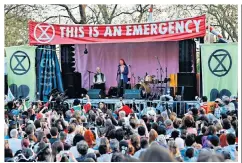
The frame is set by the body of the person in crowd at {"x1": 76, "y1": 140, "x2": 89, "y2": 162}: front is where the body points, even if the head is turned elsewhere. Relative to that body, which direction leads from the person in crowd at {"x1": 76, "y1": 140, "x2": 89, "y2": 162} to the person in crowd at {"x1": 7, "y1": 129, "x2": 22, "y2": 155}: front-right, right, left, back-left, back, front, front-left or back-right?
front-left

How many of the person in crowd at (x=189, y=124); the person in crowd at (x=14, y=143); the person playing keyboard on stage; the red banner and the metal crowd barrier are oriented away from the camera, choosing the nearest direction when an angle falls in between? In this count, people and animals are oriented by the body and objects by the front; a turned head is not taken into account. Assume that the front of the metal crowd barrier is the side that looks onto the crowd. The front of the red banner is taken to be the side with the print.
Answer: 2

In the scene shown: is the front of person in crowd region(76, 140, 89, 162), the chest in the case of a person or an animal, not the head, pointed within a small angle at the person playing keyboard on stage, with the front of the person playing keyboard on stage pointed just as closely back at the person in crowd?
yes

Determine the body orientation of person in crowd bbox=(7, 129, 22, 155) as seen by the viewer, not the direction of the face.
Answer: away from the camera

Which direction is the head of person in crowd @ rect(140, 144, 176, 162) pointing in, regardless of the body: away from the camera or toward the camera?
away from the camera

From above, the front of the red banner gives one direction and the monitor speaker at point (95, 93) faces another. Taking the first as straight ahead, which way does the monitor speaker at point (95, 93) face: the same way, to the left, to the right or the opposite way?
the opposite way

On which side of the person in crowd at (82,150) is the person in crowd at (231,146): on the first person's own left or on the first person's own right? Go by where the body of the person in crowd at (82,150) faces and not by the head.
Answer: on the first person's own right

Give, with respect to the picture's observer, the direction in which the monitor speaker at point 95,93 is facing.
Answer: facing away from the viewer

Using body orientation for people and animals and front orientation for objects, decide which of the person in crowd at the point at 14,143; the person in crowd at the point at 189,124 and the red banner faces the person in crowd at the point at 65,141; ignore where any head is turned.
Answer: the red banner

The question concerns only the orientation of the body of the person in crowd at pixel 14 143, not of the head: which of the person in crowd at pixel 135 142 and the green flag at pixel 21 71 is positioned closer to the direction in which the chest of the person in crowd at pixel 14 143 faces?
the green flag

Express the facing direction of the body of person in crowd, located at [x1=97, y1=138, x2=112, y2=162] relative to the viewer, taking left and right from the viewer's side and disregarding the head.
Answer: facing away from the viewer
